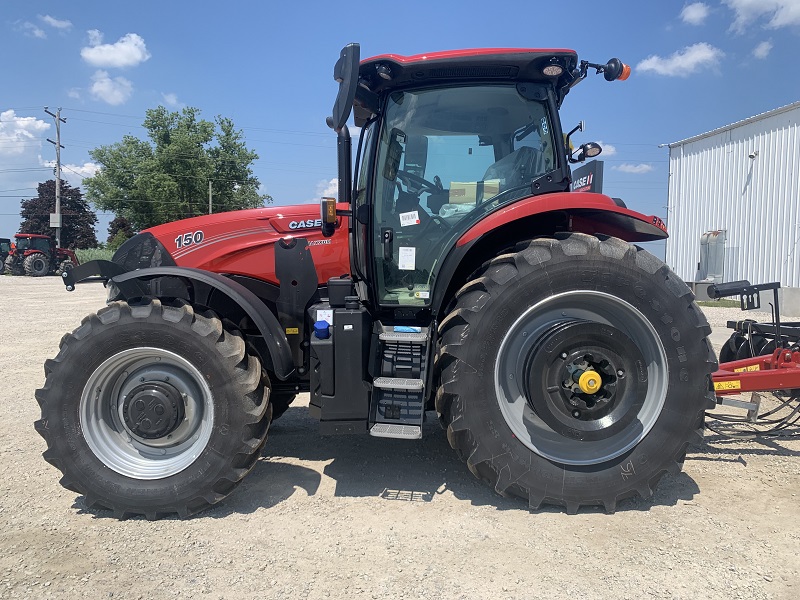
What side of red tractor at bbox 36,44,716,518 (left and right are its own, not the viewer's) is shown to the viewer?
left

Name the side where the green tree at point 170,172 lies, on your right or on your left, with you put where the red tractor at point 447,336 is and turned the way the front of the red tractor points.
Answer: on your right

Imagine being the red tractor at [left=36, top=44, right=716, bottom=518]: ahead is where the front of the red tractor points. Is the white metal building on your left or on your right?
on your right

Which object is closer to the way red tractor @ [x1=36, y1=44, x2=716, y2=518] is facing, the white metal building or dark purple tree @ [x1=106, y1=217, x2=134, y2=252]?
the dark purple tree

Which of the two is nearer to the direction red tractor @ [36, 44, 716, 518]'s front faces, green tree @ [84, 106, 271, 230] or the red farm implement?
the green tree

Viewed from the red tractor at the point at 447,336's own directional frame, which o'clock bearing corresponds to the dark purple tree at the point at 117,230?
The dark purple tree is roughly at 2 o'clock from the red tractor.

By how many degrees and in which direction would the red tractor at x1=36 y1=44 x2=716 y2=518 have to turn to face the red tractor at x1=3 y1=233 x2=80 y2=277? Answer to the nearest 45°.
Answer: approximately 45° to its right

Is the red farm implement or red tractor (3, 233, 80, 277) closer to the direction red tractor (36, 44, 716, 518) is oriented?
the red tractor
